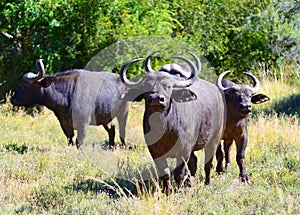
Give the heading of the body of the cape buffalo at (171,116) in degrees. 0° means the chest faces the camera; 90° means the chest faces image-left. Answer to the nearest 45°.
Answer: approximately 45°

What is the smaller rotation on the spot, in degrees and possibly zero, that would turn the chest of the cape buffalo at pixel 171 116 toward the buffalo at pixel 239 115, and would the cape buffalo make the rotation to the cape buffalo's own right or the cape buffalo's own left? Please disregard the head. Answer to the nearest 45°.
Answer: approximately 180°

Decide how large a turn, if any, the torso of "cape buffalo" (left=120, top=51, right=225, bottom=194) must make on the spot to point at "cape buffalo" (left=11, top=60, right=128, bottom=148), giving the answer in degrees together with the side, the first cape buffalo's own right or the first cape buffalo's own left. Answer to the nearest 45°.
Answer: approximately 90° to the first cape buffalo's own right
